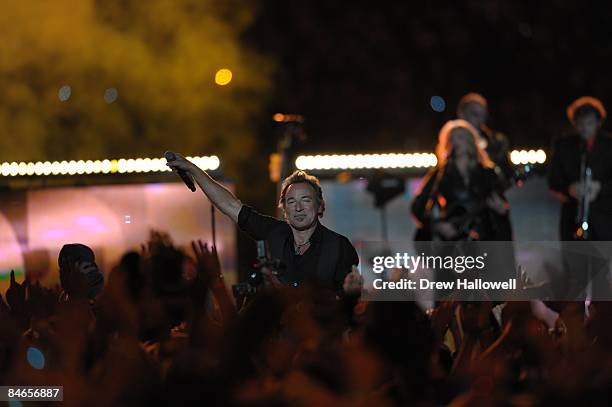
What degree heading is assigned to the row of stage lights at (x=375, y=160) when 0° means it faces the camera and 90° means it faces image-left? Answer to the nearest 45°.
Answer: approximately 0°

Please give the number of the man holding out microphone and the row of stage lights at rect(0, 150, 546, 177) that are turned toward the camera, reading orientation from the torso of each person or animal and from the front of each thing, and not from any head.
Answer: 2

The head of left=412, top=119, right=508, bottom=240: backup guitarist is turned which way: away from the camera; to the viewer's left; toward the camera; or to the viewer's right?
toward the camera

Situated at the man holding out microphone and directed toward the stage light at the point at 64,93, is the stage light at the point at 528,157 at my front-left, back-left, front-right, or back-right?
front-right

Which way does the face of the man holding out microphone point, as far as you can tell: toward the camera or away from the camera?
toward the camera

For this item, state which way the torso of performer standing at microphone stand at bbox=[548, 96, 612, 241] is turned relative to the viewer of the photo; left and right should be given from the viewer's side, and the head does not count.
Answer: facing the viewer

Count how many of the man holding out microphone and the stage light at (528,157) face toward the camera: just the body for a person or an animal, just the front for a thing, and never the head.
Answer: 2

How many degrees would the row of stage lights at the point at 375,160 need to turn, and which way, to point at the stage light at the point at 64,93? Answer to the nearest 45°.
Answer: approximately 90° to its right

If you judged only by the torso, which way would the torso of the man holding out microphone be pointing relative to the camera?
toward the camera

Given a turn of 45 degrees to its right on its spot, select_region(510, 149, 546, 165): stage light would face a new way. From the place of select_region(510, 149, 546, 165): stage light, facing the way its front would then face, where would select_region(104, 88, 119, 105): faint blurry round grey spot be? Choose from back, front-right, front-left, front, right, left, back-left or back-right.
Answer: front-right

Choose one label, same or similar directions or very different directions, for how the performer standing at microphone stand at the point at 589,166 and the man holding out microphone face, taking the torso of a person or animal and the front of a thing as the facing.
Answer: same or similar directions

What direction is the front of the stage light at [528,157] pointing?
toward the camera

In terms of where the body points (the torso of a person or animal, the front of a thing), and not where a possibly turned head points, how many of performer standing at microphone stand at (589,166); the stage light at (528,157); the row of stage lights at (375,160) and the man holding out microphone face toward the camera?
4
